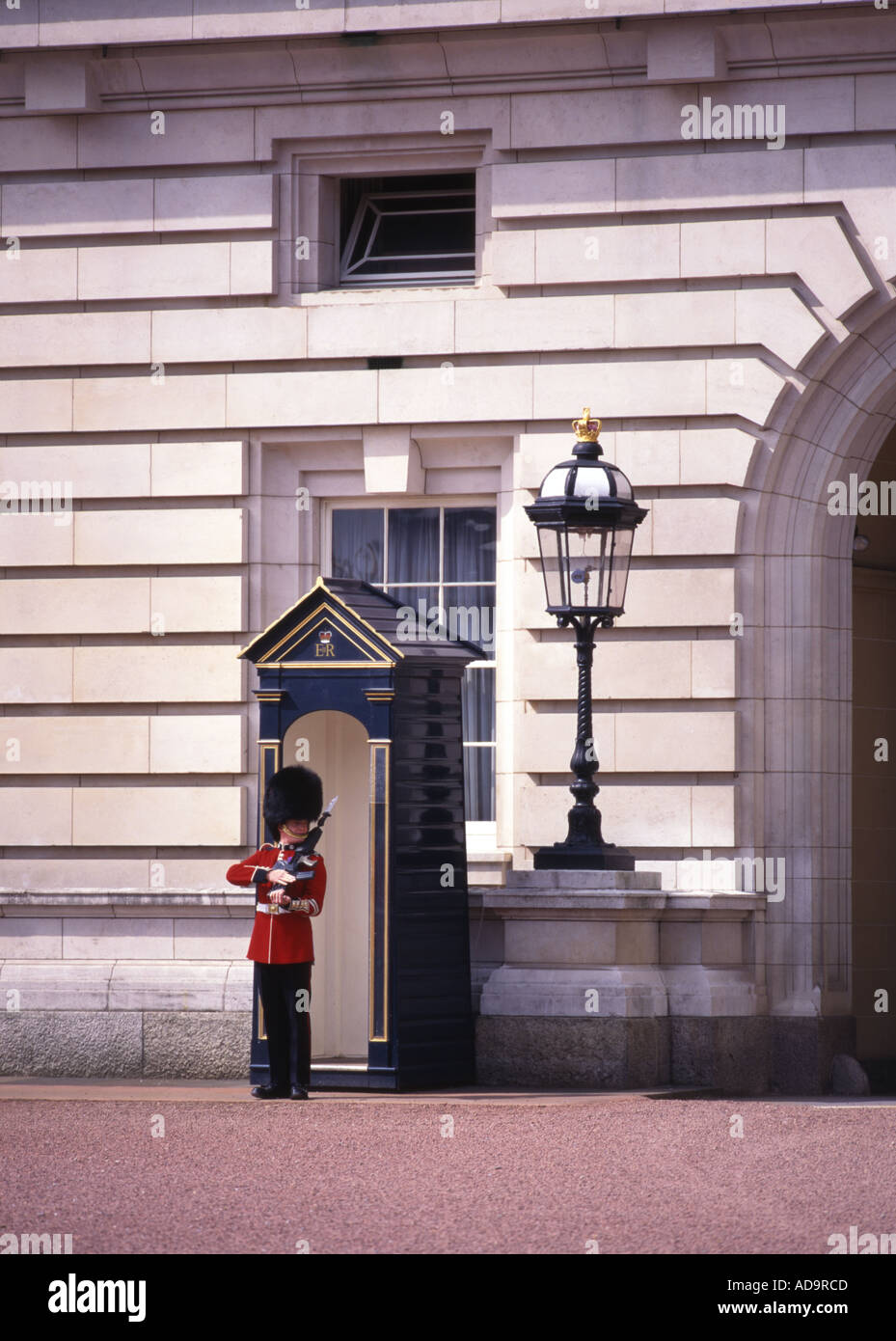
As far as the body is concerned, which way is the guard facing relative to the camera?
toward the camera

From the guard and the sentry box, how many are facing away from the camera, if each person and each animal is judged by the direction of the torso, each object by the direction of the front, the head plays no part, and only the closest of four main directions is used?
0

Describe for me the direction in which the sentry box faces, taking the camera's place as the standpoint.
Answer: facing the viewer and to the left of the viewer

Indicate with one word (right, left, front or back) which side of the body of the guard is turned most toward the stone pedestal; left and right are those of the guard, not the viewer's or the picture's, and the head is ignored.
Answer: left
